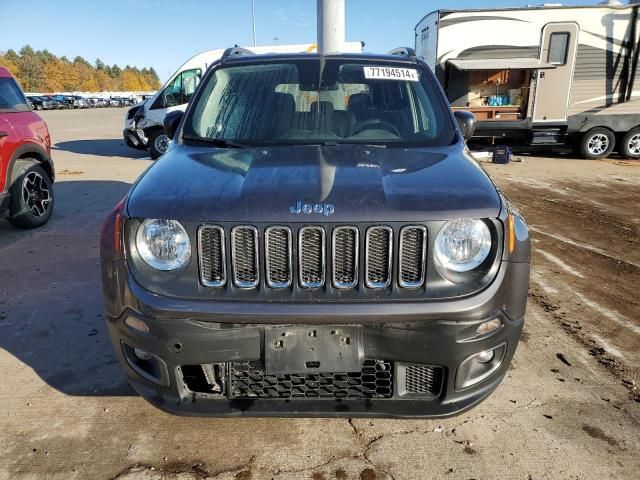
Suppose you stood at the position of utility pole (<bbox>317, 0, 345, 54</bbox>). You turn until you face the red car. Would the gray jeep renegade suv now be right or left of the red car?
left

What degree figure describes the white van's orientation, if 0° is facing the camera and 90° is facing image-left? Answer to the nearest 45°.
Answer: approximately 90°

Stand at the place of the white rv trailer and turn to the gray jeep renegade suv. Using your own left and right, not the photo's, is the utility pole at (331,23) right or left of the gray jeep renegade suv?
right

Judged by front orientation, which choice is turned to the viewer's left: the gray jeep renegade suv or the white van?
the white van

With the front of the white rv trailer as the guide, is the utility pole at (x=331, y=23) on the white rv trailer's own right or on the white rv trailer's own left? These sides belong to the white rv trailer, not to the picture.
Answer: on the white rv trailer's own right

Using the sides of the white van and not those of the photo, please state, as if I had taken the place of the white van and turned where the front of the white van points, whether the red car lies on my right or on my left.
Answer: on my left

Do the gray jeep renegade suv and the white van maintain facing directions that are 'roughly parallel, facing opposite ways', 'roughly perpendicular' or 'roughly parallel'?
roughly perpendicular

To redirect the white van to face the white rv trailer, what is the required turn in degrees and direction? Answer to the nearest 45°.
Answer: approximately 180°

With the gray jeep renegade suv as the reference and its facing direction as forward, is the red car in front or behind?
behind

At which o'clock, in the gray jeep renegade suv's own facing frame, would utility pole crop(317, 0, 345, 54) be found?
The utility pole is roughly at 6 o'clock from the gray jeep renegade suv.
